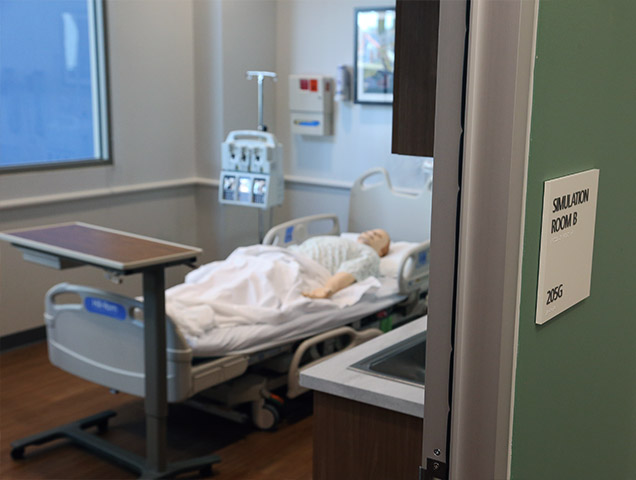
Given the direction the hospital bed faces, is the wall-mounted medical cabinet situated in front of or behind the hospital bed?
behind

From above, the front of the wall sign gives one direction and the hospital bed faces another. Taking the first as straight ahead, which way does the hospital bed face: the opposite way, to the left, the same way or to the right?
to the right

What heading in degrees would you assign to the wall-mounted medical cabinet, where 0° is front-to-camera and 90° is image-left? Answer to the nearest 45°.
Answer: approximately 45°

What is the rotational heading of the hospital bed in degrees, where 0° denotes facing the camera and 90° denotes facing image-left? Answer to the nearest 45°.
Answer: approximately 45°

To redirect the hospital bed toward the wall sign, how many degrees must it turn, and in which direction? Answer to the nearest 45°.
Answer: approximately 45° to its left

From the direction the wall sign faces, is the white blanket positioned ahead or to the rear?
to the rear

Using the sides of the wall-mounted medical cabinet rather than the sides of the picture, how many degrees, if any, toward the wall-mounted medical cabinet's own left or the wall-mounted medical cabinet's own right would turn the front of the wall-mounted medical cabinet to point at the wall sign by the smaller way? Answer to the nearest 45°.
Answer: approximately 45° to the wall-mounted medical cabinet's own left

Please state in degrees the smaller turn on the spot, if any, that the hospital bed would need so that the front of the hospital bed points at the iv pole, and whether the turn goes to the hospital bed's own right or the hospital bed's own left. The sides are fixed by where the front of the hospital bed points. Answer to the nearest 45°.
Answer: approximately 135° to the hospital bed's own right
